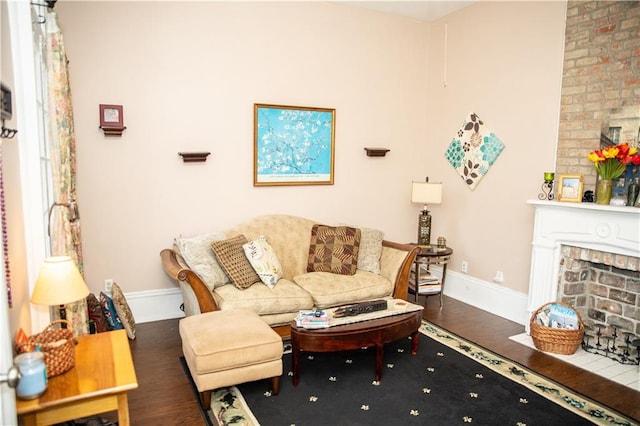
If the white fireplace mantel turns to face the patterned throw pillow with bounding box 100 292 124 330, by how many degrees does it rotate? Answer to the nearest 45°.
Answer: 0° — it already faces it

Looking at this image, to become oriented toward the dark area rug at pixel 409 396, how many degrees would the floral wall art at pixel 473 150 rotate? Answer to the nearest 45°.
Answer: approximately 45° to its left

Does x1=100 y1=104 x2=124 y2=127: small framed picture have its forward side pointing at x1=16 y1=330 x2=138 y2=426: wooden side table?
yes

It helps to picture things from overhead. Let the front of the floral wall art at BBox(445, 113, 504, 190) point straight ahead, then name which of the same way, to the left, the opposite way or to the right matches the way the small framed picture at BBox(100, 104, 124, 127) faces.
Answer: to the left

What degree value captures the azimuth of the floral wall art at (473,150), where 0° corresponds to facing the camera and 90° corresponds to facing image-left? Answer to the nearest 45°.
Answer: approximately 45°

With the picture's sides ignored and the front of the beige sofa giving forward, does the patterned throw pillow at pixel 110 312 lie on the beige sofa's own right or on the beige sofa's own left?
on the beige sofa's own right

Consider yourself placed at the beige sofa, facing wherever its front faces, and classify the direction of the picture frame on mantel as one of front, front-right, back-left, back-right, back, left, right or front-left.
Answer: front-left

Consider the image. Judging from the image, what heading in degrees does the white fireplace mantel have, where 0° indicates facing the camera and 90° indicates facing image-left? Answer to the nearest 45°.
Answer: approximately 45°

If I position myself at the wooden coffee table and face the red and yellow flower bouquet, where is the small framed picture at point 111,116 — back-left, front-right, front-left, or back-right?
back-left

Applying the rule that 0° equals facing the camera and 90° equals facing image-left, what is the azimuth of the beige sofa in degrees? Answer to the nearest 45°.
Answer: approximately 315°
